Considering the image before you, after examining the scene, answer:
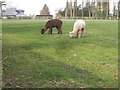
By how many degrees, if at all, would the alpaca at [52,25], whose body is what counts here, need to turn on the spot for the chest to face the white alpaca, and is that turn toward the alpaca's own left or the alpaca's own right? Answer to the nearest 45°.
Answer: approximately 135° to the alpaca's own left

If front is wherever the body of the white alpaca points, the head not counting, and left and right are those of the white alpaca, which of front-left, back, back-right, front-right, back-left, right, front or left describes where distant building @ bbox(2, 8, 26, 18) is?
right

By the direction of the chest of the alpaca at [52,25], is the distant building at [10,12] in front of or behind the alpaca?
in front

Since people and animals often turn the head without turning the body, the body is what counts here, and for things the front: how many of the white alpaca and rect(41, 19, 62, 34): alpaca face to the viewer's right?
0

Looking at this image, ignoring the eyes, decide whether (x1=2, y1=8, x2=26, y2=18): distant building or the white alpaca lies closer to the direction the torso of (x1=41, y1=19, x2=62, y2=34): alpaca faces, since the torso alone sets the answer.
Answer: the distant building

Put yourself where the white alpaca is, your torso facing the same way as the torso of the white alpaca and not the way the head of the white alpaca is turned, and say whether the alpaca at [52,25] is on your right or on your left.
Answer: on your right

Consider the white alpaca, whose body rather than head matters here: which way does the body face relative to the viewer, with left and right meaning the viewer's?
facing the viewer and to the left of the viewer

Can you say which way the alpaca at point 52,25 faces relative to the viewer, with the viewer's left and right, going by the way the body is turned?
facing to the left of the viewer
